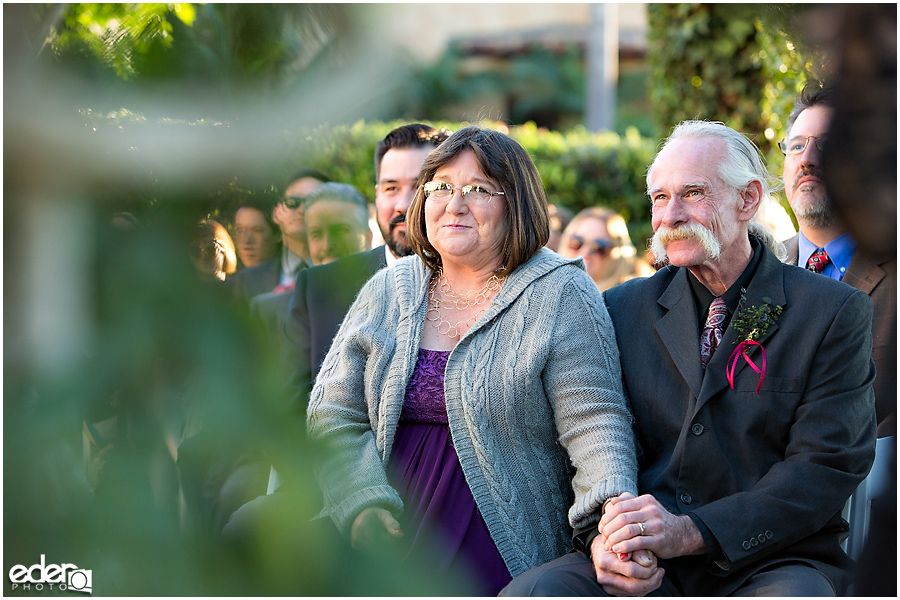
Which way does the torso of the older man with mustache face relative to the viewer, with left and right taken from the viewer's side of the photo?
facing the viewer and to the left of the viewer

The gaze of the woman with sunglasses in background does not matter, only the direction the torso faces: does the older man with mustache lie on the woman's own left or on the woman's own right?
on the woman's own left

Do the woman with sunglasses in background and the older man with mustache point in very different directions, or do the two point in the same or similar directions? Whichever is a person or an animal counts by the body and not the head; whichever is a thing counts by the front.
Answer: same or similar directions

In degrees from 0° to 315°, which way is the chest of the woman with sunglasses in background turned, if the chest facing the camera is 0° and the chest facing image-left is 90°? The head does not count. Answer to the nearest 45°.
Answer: approximately 45°

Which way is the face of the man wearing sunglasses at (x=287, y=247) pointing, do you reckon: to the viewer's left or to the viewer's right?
to the viewer's left

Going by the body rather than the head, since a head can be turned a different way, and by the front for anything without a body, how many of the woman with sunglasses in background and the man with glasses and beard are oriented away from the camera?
0

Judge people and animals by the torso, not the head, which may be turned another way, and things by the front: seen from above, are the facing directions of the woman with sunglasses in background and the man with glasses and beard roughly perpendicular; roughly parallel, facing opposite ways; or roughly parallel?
roughly parallel

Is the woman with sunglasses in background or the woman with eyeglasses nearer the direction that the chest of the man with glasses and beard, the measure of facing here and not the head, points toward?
the woman with eyeglasses

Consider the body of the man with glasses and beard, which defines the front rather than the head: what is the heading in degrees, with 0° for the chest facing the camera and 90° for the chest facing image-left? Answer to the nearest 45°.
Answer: approximately 45°

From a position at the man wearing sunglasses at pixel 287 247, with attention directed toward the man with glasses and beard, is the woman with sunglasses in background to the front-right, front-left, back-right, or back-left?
front-left

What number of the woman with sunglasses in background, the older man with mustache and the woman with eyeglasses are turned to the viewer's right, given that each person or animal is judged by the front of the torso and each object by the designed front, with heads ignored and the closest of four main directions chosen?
0

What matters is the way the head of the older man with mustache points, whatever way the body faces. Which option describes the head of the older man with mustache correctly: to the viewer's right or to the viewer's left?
to the viewer's left
